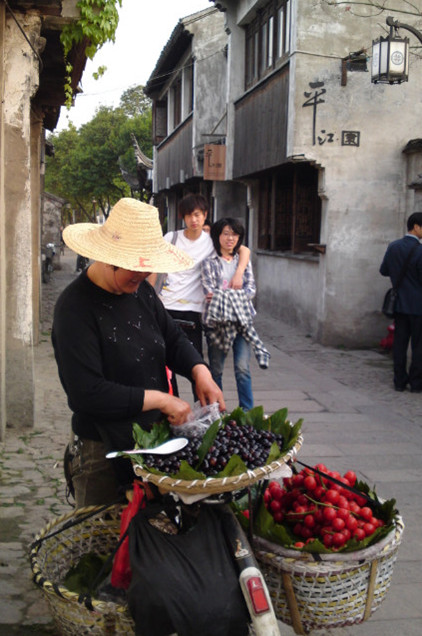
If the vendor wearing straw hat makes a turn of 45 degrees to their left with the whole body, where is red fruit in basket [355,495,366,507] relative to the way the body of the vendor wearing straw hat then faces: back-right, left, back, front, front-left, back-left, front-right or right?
front

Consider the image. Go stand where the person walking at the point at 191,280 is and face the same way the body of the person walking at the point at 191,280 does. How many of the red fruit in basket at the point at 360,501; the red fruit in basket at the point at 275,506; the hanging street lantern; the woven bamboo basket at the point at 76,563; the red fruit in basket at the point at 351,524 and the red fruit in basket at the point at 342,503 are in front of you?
5

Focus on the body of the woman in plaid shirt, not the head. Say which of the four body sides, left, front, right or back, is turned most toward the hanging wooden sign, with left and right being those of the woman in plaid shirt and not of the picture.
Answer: back

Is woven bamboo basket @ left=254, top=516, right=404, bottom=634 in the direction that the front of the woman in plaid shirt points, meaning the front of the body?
yes

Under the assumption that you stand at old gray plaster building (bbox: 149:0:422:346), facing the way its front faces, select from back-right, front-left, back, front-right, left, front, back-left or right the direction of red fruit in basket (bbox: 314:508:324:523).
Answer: front-left

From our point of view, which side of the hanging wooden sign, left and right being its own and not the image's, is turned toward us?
front

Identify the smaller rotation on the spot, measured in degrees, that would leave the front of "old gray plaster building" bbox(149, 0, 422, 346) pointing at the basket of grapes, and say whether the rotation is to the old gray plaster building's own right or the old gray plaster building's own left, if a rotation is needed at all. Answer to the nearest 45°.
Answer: approximately 45° to the old gray plaster building's own left

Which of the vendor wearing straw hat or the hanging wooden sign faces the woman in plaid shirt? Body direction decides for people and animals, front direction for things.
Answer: the hanging wooden sign

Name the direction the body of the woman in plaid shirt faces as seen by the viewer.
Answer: toward the camera

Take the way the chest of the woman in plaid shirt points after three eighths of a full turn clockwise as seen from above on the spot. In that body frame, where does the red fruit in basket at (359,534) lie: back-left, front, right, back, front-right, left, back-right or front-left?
back-left

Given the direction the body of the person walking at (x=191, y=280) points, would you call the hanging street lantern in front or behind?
behind

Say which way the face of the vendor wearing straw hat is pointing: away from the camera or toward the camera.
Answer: toward the camera

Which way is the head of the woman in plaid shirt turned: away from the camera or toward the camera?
toward the camera

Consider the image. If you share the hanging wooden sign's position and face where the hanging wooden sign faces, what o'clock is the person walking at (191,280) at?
The person walking is roughly at 12 o'clock from the hanging wooden sign.

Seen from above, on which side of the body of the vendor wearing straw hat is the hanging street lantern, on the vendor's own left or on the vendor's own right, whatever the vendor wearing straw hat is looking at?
on the vendor's own left

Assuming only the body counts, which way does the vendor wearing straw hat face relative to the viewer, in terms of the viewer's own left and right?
facing the viewer and to the right of the viewer

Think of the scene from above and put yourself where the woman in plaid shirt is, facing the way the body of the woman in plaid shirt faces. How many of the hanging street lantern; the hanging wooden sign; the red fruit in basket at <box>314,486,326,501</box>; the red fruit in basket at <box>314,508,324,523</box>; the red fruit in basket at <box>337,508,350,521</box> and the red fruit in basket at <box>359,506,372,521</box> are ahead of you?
4

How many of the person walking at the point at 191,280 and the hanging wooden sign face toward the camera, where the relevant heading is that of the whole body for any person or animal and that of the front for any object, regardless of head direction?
2

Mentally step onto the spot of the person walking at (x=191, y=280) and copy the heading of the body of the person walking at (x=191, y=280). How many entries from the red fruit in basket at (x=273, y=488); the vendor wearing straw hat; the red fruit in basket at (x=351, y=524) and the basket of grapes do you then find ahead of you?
4

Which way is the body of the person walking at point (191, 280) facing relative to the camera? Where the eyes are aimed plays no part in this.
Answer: toward the camera
